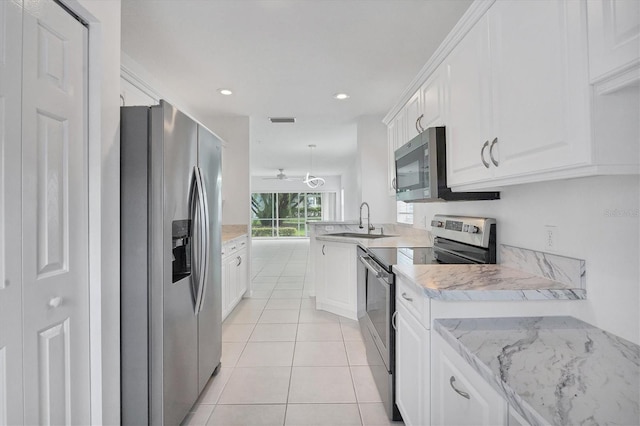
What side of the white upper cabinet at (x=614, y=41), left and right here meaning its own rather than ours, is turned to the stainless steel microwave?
right

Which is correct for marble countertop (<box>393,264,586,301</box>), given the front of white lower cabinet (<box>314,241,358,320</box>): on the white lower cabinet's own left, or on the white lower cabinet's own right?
on the white lower cabinet's own left

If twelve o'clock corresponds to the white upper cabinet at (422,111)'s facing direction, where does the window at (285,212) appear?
The window is roughly at 2 o'clock from the white upper cabinet.

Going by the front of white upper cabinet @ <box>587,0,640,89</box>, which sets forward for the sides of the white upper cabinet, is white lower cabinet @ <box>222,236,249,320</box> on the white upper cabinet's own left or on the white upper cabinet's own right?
on the white upper cabinet's own right

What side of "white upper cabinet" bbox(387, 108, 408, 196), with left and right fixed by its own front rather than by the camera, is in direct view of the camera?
left

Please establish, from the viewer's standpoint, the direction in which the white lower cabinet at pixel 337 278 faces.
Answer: facing the viewer and to the left of the viewer

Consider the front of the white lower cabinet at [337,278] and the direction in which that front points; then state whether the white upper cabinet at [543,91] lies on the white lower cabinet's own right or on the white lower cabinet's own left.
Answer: on the white lower cabinet's own left

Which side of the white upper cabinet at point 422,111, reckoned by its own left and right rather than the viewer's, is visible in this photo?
left
